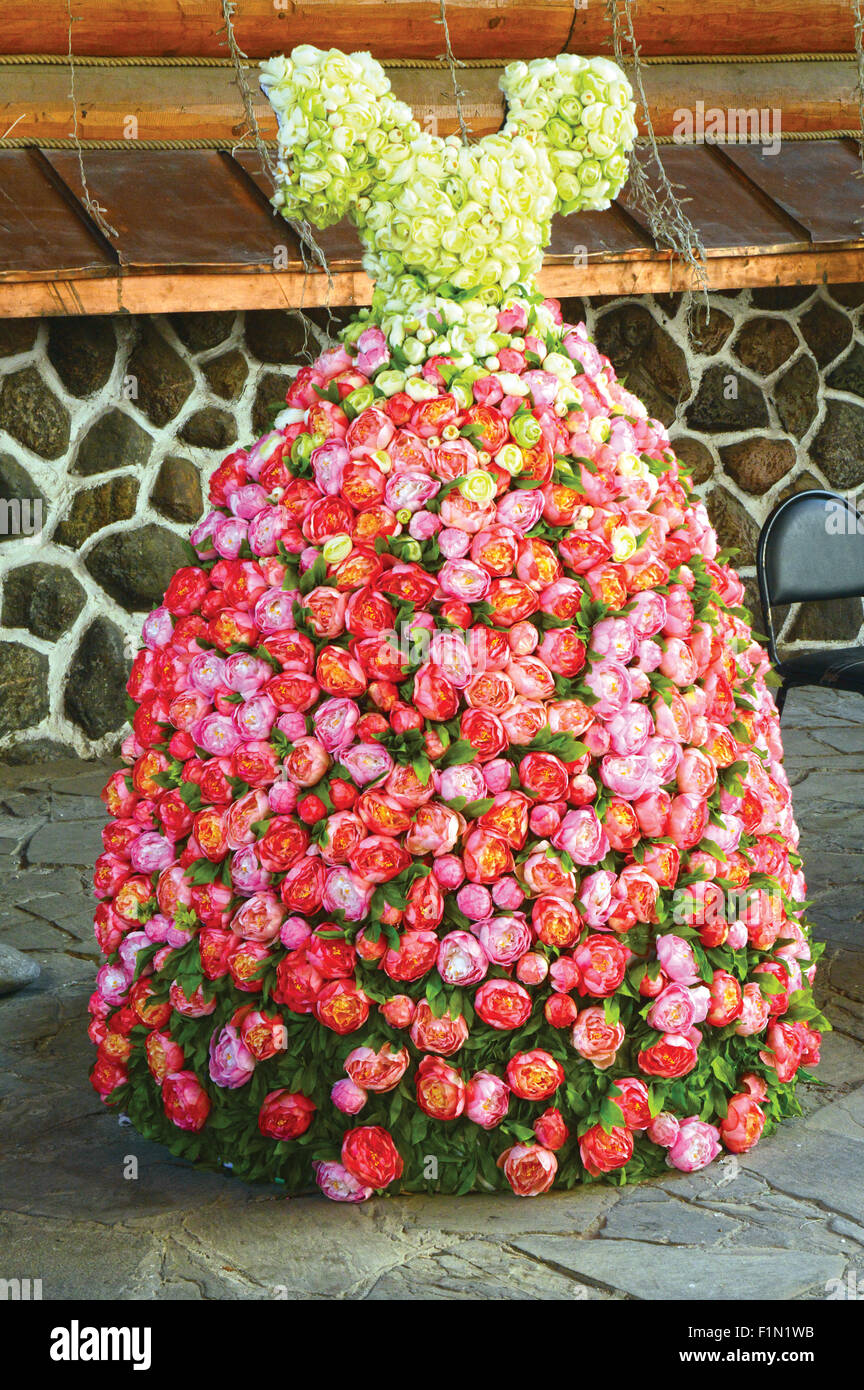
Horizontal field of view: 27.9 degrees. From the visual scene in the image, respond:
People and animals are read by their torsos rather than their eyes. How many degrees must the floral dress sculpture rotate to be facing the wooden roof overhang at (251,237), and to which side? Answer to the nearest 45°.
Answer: approximately 180°

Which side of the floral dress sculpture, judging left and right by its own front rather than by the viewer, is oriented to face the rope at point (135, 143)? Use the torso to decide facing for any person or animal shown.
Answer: back

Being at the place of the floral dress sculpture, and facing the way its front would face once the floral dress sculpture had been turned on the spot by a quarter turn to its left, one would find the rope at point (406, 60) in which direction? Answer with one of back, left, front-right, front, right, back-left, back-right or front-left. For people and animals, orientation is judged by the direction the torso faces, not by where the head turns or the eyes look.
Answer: left

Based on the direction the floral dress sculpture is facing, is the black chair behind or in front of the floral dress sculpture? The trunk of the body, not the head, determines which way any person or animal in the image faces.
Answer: behind

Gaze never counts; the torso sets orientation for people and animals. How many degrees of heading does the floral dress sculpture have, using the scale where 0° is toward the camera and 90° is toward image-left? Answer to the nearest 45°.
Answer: approximately 0°
